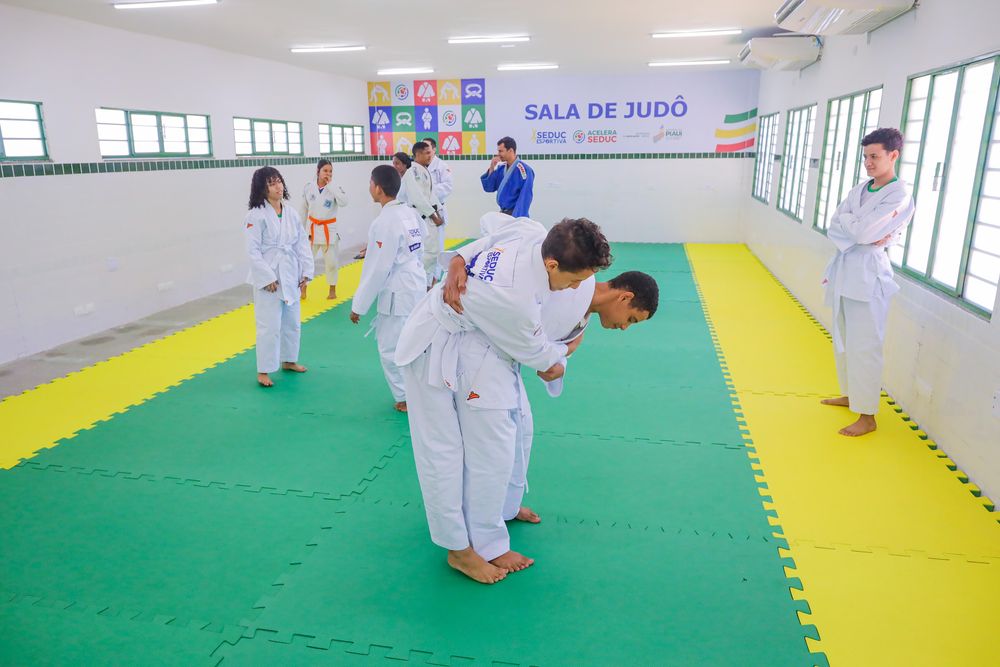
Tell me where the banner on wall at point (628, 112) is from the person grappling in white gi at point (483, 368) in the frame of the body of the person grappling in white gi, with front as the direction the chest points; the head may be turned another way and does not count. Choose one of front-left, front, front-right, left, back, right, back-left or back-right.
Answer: left

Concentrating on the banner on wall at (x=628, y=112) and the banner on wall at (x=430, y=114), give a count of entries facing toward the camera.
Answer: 2

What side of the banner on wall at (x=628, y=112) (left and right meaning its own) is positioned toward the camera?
front

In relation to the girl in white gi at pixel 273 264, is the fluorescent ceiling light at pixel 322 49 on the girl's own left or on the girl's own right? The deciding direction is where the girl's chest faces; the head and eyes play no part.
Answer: on the girl's own left

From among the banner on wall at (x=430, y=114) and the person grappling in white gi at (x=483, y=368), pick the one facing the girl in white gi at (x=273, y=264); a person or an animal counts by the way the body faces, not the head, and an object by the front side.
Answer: the banner on wall

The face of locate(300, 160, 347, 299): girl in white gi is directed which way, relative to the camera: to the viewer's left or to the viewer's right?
to the viewer's right

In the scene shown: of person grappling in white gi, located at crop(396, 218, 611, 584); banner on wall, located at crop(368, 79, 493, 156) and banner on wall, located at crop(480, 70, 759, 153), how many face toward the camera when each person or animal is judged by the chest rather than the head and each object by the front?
2

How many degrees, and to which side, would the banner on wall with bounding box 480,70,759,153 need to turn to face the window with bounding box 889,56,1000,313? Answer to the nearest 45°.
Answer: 0° — it already faces it

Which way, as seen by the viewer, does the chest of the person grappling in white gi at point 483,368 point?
to the viewer's right

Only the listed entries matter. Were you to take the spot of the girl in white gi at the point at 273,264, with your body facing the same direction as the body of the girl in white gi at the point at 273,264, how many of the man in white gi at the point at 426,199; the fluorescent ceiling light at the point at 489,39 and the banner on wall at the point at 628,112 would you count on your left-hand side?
3

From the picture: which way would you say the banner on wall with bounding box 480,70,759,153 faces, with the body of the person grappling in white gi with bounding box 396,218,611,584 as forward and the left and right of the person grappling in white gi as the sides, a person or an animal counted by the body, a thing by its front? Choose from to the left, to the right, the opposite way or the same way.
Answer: to the right

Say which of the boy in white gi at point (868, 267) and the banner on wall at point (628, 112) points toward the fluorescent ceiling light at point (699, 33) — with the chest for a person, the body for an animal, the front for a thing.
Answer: the banner on wall

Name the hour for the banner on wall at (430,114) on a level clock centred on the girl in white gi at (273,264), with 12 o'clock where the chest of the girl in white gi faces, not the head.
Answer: The banner on wall is roughly at 8 o'clock from the girl in white gi.

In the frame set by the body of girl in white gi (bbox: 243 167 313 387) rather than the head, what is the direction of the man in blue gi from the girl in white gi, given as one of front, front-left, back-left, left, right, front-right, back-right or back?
left

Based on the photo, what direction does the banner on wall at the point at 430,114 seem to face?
toward the camera

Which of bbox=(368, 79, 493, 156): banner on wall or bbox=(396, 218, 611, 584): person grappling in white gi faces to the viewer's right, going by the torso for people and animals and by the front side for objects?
the person grappling in white gi

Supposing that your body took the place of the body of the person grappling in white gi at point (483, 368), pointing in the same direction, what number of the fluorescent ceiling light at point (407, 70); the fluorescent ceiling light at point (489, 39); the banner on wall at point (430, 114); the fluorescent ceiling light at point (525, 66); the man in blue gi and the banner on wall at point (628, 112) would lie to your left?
6
